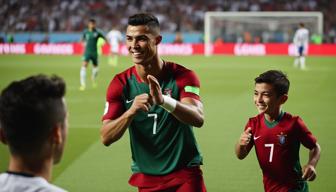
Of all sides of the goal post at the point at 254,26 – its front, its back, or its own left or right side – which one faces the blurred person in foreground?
front

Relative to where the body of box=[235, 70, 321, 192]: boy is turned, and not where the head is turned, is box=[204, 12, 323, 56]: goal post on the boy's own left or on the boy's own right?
on the boy's own right

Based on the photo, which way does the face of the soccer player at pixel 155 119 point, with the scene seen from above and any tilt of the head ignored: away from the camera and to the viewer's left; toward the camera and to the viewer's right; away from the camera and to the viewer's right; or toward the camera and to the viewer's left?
toward the camera and to the viewer's left

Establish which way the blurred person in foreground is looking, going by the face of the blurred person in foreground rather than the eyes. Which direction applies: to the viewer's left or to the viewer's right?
to the viewer's right

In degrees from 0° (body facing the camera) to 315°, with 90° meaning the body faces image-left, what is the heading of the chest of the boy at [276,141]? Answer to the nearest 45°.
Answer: approximately 45°

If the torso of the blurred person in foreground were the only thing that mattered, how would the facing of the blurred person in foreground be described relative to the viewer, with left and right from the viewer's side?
facing away from the viewer and to the right of the viewer

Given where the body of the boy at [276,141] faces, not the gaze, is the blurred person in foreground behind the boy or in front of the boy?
in front

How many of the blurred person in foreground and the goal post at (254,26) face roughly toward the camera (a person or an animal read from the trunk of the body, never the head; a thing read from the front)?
1

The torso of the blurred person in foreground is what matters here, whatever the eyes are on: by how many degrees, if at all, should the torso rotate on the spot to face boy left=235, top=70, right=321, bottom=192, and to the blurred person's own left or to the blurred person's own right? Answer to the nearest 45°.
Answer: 0° — they already face them

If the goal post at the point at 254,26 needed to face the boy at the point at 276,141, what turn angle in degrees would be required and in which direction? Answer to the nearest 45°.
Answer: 0° — it already faces them

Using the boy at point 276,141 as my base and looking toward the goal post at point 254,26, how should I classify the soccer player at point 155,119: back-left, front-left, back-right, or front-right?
back-left

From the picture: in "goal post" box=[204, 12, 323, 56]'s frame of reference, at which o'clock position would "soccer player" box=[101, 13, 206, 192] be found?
The soccer player is roughly at 12 o'clock from the goal post.

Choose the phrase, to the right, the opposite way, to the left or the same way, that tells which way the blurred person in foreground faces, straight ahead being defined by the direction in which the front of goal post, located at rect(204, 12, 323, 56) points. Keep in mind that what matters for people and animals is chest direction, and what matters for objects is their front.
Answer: the opposite way

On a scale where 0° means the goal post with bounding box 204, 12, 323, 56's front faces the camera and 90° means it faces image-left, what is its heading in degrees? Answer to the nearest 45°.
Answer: approximately 0°
